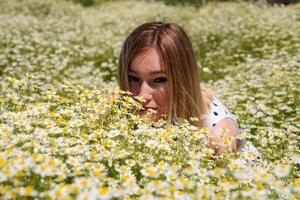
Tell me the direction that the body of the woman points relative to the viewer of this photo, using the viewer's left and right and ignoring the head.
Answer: facing the viewer and to the left of the viewer
